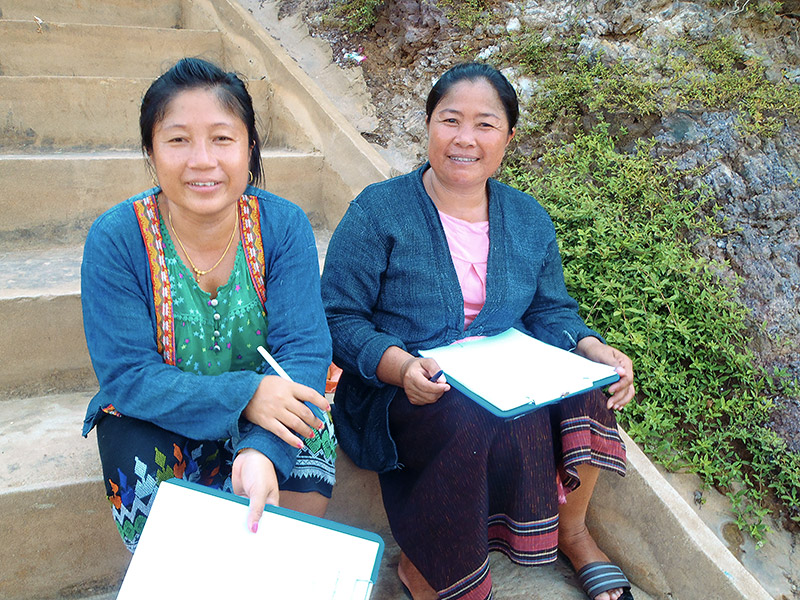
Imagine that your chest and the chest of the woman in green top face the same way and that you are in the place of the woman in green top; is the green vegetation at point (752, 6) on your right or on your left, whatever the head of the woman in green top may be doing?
on your left

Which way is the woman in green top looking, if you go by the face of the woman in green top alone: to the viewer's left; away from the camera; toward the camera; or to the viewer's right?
toward the camera

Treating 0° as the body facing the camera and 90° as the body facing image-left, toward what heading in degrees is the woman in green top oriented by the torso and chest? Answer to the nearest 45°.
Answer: approximately 0°

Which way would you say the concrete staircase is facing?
toward the camera

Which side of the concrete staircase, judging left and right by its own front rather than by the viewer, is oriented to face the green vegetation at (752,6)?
left

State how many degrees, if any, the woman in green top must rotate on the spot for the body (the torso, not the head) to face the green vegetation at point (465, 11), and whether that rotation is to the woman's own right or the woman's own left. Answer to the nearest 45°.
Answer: approximately 135° to the woman's own left
